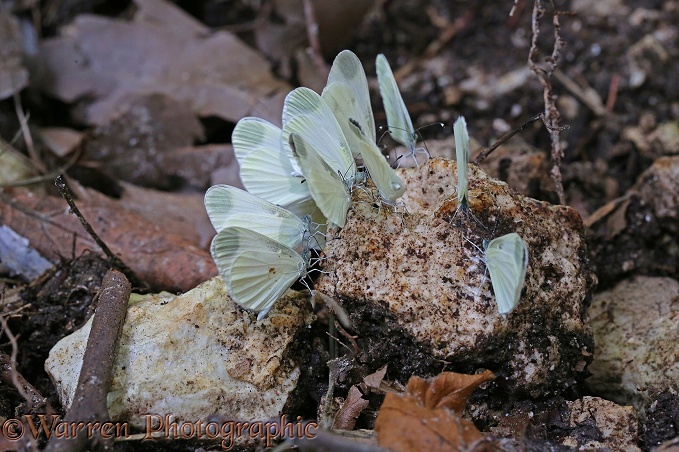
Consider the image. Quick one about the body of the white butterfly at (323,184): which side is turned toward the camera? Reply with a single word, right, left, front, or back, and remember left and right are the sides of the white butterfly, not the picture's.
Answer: right

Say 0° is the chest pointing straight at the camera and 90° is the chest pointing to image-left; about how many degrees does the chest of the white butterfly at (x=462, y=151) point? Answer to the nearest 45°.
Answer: approximately 0°

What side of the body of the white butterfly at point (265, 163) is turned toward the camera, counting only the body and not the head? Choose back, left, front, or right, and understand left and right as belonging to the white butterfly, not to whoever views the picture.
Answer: right

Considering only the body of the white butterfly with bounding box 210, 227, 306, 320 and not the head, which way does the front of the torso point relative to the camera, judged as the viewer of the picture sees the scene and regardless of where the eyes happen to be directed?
to the viewer's right

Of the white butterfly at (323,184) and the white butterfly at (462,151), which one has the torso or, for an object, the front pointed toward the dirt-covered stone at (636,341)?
the white butterfly at (323,184)

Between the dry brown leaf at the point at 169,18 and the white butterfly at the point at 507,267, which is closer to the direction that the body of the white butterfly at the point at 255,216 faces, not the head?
the white butterfly

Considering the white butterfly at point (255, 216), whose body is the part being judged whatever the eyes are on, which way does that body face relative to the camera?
to the viewer's right
